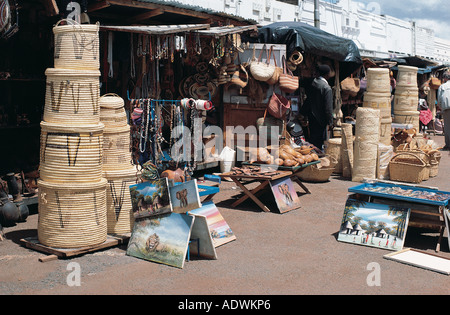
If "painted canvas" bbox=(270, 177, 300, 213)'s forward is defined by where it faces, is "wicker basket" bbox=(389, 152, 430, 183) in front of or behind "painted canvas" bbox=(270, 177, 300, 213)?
behind

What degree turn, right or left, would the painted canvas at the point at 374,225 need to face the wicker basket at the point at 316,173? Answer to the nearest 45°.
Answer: approximately 180°

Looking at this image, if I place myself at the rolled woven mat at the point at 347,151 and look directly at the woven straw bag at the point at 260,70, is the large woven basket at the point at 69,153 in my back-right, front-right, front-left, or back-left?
front-left

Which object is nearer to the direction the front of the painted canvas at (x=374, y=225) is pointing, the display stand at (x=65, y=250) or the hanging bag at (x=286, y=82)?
the display stand

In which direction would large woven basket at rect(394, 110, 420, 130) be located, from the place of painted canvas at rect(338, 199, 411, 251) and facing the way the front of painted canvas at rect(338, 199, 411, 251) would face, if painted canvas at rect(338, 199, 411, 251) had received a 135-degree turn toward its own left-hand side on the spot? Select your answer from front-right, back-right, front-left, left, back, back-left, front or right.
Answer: front-left

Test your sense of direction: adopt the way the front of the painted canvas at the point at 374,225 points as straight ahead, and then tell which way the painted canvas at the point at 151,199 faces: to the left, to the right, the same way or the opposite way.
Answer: the same way

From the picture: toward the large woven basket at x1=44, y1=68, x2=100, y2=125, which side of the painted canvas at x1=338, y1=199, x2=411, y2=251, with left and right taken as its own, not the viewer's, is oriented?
right

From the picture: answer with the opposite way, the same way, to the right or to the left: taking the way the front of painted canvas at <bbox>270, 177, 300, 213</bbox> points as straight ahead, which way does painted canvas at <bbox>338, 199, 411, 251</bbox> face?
the same way

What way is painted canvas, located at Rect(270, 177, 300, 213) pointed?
toward the camera

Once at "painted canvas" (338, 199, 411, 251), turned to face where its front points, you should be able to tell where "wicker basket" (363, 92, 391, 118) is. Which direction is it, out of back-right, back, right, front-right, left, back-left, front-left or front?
back

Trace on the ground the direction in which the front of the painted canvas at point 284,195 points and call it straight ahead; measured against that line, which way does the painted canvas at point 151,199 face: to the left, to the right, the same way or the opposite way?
the same way

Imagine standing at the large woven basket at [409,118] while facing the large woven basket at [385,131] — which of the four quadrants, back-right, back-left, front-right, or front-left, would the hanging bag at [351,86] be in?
front-right

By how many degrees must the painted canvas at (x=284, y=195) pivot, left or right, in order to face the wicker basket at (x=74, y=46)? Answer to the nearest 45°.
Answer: approximately 45° to its right
